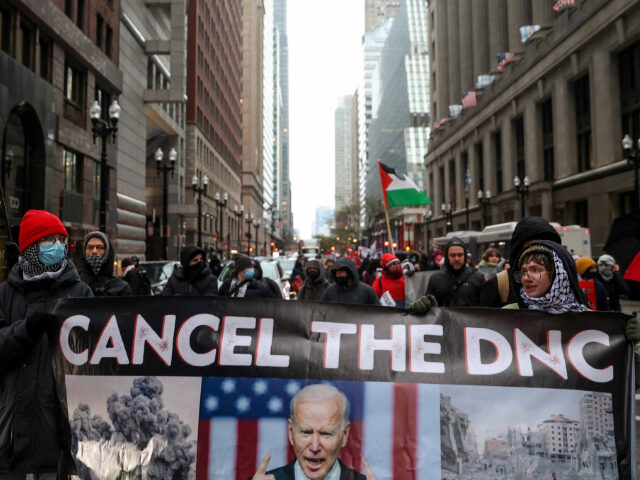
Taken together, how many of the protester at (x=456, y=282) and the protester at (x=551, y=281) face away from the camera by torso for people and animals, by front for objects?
0

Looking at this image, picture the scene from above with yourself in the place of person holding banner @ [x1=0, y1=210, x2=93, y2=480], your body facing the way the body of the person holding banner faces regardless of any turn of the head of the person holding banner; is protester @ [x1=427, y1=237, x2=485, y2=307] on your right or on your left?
on your left

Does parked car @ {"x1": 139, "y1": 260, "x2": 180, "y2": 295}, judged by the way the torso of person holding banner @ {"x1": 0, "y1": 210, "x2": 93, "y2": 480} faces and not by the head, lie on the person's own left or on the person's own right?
on the person's own left

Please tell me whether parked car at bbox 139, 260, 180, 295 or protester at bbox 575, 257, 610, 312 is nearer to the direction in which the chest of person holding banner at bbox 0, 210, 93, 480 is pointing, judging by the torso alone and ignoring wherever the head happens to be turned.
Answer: the protester

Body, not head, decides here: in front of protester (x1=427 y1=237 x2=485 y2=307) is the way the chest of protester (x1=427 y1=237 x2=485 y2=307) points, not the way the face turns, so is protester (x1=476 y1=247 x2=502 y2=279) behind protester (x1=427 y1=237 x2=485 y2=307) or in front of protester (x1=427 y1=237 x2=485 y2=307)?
behind

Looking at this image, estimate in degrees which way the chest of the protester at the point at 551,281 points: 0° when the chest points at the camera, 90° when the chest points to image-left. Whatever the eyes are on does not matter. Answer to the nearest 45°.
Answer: approximately 45°

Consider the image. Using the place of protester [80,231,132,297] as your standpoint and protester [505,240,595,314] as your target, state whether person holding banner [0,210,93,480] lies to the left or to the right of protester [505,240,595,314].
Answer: right
